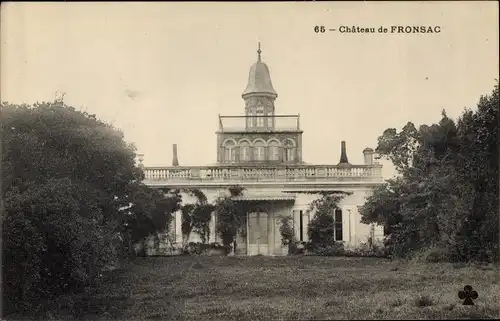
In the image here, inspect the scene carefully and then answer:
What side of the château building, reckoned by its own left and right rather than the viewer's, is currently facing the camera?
front

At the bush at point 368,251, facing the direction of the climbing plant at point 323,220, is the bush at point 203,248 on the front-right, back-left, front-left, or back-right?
front-left

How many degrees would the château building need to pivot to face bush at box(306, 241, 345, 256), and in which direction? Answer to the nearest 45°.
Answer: approximately 45° to its left

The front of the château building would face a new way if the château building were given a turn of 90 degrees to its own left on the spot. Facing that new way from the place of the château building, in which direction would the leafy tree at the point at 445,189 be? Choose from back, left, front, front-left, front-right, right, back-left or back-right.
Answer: front-right

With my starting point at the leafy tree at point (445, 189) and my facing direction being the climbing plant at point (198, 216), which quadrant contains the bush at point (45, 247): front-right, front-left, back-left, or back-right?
front-left

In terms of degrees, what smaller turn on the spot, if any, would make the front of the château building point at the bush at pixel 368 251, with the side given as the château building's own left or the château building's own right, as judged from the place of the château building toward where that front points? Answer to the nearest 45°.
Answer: approximately 45° to the château building's own left

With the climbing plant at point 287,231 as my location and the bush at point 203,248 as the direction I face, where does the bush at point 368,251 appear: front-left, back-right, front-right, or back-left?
back-left
